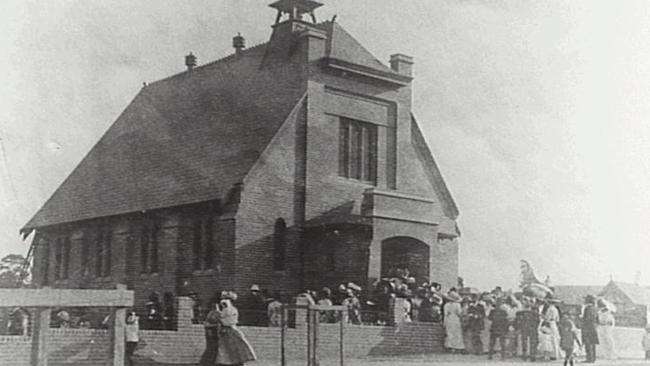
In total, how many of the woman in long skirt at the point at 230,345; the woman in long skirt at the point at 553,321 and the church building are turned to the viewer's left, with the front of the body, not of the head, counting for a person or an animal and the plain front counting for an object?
2

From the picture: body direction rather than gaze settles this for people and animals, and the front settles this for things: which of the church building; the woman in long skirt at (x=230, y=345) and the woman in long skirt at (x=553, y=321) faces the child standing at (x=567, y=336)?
the church building

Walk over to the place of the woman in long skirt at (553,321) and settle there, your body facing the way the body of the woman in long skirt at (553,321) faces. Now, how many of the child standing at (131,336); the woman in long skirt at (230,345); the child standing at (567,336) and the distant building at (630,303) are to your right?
1

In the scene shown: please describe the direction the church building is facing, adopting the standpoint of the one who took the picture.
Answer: facing the viewer and to the right of the viewer

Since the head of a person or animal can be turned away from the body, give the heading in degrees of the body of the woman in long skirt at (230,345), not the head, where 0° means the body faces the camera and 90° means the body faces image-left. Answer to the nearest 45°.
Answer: approximately 90°

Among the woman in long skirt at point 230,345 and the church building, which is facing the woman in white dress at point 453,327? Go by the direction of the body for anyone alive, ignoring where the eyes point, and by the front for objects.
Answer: the church building

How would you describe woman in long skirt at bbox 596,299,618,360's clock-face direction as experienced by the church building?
The woman in long skirt is roughly at 11 o'clock from the church building.

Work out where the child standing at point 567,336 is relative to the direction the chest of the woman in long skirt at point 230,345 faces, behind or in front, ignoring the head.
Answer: behind

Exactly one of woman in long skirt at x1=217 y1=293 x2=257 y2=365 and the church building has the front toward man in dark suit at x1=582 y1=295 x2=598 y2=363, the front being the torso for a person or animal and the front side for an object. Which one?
the church building
